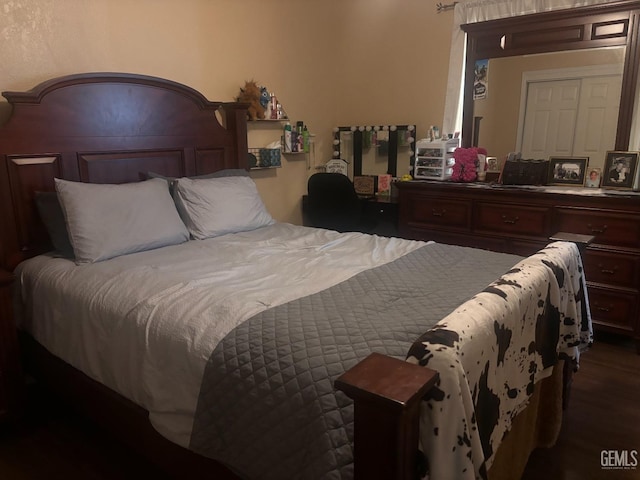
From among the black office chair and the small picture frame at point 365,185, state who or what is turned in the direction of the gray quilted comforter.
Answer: the small picture frame

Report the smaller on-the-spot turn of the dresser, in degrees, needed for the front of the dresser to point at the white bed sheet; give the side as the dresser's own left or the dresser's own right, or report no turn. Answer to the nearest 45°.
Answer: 0° — it already faces it

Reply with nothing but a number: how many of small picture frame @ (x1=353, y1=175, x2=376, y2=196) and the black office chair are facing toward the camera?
1

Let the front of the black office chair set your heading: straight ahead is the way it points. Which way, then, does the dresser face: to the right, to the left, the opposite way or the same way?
the opposite way

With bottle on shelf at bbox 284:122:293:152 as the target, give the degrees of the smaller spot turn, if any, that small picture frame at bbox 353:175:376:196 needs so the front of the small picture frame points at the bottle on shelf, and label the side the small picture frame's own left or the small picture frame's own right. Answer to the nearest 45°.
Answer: approximately 45° to the small picture frame's own right

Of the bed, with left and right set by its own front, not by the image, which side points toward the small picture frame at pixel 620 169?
left

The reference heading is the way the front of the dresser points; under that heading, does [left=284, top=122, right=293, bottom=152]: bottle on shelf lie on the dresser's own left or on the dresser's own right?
on the dresser's own right

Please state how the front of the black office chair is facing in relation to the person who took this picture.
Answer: facing away from the viewer and to the right of the viewer

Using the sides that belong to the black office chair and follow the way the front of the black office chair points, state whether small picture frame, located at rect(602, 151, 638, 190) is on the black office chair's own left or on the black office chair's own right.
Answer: on the black office chair's own right
